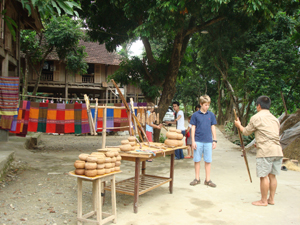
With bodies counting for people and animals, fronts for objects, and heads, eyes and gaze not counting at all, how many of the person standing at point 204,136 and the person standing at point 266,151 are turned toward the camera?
1

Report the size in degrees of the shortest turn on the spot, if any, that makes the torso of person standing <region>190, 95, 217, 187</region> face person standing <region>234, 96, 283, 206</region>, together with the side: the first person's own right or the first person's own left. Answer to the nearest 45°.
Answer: approximately 45° to the first person's own left

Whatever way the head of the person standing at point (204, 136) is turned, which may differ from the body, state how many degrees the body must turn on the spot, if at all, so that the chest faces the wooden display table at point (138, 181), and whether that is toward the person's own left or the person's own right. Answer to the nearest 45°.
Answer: approximately 45° to the person's own right

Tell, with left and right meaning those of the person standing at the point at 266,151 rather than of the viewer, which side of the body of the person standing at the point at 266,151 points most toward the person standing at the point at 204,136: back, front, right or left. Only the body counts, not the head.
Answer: front

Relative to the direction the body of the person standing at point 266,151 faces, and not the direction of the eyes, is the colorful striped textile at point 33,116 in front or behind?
in front

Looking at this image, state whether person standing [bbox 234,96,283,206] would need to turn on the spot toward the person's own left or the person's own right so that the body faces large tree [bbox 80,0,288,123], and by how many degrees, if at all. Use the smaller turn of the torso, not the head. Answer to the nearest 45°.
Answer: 0° — they already face it

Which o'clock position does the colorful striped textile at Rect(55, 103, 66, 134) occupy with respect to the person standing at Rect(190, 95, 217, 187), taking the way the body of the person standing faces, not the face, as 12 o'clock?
The colorful striped textile is roughly at 4 o'clock from the person standing.

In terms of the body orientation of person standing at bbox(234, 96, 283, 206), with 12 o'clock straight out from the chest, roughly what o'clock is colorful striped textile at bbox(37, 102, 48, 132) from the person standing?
The colorful striped textile is roughly at 11 o'clock from the person standing.

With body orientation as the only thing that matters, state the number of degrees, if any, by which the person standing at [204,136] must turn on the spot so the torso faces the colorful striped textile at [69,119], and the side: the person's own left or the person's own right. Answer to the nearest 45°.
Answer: approximately 135° to the person's own right

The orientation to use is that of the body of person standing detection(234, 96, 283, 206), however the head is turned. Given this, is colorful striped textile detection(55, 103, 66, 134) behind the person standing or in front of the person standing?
in front

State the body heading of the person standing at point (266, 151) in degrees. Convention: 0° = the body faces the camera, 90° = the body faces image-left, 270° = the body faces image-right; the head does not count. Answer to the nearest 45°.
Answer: approximately 135°

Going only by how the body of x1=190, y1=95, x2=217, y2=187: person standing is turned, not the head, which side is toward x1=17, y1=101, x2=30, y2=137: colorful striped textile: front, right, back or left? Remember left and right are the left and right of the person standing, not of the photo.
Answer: right

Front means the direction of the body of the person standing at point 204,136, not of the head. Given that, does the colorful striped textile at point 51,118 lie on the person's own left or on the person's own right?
on the person's own right
